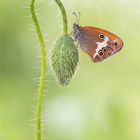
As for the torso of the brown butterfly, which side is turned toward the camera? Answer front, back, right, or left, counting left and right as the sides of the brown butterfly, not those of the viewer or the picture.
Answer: left
